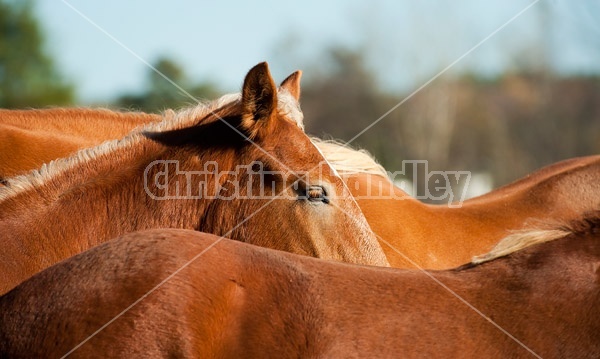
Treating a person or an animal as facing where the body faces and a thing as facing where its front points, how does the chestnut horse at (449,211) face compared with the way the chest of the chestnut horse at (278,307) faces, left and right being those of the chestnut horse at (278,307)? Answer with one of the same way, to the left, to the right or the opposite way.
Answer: the opposite way

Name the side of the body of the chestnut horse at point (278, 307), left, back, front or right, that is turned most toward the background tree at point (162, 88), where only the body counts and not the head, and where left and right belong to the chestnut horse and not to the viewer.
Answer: left

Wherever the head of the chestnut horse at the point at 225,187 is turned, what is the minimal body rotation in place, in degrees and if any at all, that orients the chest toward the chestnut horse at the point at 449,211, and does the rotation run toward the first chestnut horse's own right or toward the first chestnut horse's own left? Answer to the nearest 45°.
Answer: approximately 45° to the first chestnut horse's own left

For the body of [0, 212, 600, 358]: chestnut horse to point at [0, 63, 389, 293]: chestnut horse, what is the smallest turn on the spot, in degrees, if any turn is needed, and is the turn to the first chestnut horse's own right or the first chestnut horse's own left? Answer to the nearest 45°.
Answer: approximately 90° to the first chestnut horse's own left

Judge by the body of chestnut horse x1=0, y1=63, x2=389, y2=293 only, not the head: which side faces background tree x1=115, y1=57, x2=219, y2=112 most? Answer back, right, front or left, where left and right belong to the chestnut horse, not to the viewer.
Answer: left

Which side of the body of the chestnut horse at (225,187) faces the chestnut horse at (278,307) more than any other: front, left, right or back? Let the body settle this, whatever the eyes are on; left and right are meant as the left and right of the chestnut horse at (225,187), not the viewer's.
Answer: right

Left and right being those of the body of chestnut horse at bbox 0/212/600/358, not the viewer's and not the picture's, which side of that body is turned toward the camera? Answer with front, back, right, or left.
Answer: right

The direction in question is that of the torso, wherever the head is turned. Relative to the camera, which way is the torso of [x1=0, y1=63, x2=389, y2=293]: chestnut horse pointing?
to the viewer's right

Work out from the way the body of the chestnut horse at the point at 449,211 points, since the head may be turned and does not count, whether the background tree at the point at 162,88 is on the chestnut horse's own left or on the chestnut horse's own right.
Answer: on the chestnut horse's own right

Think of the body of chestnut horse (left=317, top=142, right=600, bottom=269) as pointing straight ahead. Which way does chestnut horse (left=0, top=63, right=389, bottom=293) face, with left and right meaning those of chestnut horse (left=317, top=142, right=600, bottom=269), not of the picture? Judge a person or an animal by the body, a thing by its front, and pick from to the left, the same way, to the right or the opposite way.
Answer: the opposite way

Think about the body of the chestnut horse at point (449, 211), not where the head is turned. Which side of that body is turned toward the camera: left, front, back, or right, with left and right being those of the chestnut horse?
left

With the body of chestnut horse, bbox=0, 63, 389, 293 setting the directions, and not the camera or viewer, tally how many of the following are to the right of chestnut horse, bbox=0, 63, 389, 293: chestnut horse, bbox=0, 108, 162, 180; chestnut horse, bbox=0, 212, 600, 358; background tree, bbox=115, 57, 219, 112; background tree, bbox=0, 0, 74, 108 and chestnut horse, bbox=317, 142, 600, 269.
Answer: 1
